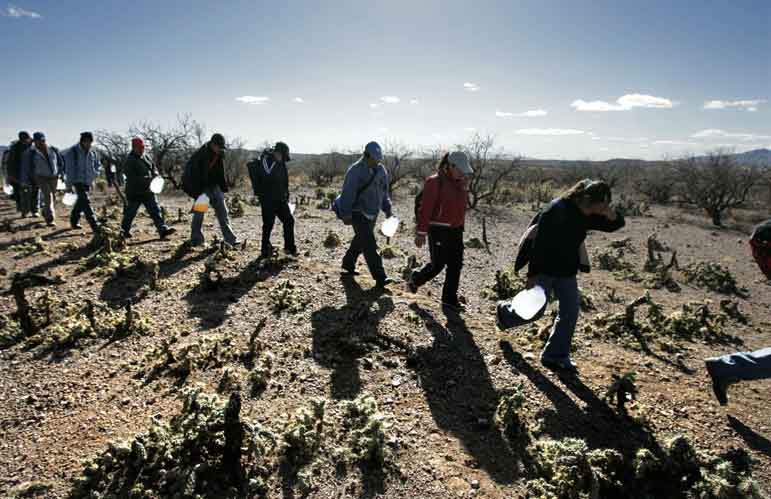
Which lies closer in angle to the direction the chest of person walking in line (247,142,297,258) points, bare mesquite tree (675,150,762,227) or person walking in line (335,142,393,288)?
the person walking in line

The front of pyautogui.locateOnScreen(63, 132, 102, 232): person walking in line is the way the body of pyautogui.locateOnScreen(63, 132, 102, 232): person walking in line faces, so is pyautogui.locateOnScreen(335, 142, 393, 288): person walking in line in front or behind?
in front

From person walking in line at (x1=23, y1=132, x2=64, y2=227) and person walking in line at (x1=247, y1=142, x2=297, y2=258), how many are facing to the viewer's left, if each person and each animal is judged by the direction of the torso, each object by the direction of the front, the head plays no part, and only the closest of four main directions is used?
0

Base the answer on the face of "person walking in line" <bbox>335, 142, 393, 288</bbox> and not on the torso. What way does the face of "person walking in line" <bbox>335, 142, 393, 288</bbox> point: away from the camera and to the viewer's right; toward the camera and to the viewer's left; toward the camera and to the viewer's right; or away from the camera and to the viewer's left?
toward the camera and to the viewer's right

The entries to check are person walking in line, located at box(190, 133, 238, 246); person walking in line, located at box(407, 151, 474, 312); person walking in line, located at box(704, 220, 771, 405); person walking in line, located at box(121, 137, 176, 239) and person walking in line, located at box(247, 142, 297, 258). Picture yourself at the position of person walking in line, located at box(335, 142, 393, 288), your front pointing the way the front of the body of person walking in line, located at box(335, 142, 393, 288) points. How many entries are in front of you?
2

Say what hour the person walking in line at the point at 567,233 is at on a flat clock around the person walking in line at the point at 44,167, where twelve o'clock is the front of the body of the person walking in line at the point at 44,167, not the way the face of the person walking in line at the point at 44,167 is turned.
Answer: the person walking in line at the point at 567,233 is roughly at 1 o'clock from the person walking in line at the point at 44,167.

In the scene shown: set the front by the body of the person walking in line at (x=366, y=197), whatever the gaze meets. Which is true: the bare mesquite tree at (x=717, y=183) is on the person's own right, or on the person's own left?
on the person's own left

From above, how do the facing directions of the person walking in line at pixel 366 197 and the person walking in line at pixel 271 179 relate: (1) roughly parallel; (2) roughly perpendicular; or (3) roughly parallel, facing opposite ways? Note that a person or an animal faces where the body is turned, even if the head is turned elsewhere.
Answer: roughly parallel

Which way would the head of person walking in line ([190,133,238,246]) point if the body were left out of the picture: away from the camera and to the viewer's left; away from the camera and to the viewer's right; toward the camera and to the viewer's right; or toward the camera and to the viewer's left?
toward the camera and to the viewer's right

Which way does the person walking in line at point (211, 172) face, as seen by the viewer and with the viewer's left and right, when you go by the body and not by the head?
facing the viewer and to the right of the viewer

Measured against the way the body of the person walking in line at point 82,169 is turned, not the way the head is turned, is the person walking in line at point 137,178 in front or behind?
in front

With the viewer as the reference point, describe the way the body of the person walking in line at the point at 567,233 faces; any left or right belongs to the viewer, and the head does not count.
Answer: facing to the right of the viewer

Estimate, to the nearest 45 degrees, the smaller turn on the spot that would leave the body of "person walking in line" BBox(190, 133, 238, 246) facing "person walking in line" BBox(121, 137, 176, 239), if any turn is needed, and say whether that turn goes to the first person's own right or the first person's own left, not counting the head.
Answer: approximately 180°

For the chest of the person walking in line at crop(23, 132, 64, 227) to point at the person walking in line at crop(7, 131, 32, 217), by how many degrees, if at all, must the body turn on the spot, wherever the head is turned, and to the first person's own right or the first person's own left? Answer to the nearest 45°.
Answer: approximately 180°

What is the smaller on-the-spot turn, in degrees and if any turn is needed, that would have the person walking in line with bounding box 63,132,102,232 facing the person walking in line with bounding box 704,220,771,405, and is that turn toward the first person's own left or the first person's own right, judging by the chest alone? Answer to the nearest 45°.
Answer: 0° — they already face them
